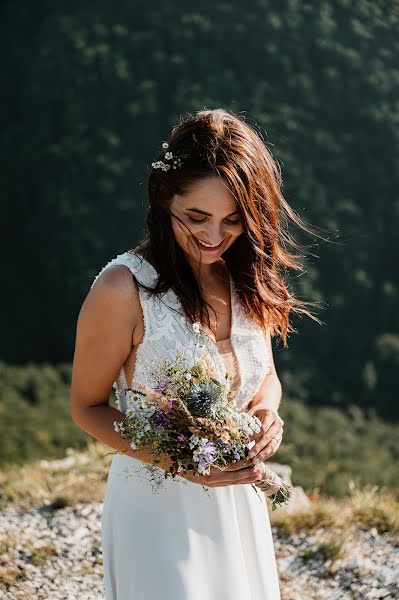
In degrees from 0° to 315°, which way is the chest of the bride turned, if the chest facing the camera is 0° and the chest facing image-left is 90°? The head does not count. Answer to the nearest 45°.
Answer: approximately 315°
